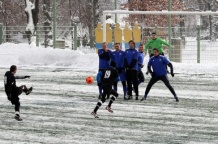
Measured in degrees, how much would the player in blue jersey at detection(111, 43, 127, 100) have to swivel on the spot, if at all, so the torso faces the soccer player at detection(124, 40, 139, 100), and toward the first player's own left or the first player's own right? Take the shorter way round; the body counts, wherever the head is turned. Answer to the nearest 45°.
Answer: approximately 135° to the first player's own left

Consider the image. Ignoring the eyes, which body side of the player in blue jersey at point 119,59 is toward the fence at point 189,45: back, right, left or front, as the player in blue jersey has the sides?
back

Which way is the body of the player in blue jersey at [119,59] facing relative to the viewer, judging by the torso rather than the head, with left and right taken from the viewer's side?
facing the viewer
